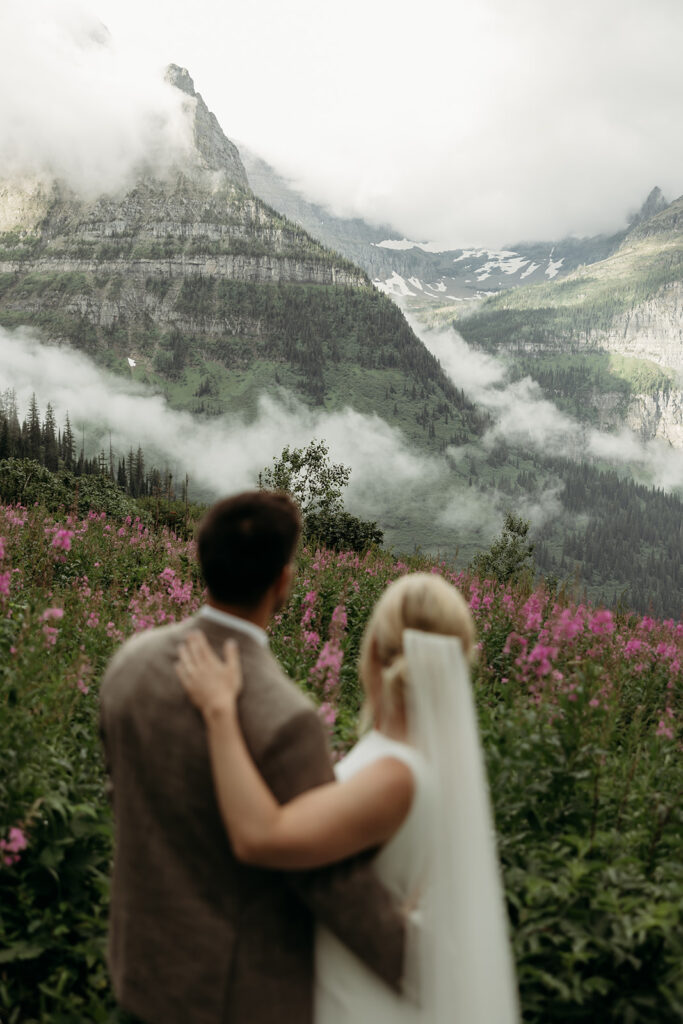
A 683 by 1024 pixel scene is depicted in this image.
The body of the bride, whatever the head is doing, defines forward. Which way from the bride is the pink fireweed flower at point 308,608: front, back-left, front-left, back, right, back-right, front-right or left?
front-right

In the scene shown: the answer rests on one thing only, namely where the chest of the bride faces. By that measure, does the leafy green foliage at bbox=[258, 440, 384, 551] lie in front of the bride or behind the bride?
in front

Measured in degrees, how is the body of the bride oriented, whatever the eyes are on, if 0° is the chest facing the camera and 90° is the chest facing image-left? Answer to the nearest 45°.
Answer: approximately 135°
